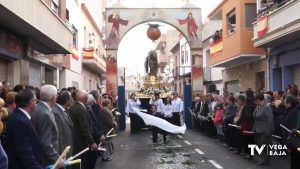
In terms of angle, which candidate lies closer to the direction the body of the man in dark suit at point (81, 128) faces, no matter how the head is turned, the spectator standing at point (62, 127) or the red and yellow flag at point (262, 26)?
the red and yellow flag

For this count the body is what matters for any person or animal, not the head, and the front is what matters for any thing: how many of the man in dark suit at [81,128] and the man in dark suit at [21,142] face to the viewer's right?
2

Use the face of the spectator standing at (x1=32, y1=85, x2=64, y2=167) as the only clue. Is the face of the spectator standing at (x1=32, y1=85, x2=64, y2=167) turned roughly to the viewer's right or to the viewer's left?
to the viewer's right

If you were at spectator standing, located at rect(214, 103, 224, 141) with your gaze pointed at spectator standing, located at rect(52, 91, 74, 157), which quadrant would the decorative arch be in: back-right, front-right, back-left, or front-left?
back-right

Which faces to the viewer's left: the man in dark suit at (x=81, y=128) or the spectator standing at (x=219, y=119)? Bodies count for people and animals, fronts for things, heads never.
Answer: the spectator standing

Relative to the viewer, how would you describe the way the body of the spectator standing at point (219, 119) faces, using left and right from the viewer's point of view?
facing to the left of the viewer

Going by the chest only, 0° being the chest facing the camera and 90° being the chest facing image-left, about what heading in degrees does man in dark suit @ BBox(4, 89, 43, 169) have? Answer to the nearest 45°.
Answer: approximately 270°

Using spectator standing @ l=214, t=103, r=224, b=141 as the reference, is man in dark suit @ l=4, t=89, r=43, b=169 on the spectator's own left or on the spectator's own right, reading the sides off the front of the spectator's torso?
on the spectator's own left

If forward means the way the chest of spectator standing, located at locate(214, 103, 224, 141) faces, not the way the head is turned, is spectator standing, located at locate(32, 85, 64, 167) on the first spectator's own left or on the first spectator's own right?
on the first spectator's own left

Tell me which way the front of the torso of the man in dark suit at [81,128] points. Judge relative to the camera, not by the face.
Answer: to the viewer's right
